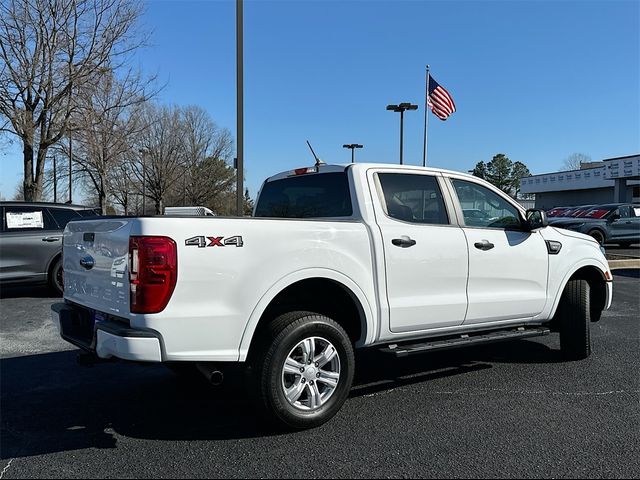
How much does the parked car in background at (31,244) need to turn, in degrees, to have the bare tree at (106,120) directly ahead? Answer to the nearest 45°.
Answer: approximately 90° to its right

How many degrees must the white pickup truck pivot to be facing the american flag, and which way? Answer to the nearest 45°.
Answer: approximately 45° to its left

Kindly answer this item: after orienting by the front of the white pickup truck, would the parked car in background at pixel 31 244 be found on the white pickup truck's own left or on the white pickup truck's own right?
on the white pickup truck's own left

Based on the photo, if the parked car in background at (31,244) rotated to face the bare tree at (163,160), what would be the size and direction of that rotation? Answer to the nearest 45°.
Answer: approximately 90° to its right

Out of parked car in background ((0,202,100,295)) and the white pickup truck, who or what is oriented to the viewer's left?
the parked car in background

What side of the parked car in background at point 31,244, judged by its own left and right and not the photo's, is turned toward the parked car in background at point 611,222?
back

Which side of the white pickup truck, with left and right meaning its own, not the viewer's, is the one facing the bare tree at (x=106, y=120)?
left

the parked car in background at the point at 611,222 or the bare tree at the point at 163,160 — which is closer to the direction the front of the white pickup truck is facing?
the parked car in background

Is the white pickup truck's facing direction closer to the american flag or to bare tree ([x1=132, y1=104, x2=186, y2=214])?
the american flag

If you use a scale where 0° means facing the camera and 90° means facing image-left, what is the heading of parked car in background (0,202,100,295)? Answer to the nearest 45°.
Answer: approximately 90°

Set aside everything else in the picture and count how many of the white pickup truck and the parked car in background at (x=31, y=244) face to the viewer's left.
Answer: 1

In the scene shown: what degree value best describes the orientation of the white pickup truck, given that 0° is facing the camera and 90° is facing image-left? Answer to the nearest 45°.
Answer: approximately 225°

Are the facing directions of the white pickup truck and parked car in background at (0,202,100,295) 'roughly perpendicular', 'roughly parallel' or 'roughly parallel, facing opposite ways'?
roughly parallel, facing opposite ways

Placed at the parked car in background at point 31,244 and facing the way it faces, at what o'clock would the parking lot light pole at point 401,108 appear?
The parking lot light pole is roughly at 5 o'clock from the parked car in background.

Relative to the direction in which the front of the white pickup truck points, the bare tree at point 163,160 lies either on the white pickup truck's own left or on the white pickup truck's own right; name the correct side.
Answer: on the white pickup truck's own left

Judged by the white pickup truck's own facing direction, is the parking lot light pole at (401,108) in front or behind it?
in front

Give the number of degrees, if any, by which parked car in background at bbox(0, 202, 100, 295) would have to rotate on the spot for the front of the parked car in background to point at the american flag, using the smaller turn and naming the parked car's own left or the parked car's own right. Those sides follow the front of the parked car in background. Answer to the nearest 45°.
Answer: approximately 135° to the parked car's own right
